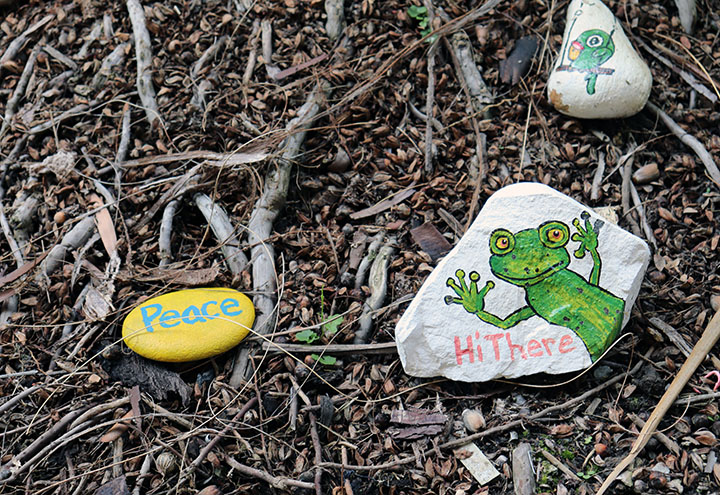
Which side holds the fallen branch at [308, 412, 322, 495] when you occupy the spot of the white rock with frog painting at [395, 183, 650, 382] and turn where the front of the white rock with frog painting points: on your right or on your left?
on your right

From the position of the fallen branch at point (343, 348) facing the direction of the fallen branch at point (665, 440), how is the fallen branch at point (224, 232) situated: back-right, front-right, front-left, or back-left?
back-left

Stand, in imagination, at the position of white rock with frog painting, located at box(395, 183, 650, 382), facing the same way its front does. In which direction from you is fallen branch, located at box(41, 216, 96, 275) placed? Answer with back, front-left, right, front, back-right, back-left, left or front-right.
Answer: right

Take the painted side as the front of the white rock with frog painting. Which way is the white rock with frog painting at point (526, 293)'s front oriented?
toward the camera

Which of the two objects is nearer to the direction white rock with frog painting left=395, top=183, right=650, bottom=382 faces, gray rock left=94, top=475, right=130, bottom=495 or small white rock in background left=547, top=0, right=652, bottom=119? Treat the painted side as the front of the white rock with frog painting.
the gray rock

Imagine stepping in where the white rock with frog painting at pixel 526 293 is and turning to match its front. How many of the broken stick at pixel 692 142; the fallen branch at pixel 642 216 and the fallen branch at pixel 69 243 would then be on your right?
1

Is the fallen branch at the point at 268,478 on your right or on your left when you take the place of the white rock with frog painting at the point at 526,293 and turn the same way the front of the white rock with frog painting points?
on your right

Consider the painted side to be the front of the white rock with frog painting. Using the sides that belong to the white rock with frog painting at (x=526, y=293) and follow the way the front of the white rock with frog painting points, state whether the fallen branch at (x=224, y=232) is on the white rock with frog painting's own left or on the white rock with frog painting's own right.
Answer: on the white rock with frog painting's own right

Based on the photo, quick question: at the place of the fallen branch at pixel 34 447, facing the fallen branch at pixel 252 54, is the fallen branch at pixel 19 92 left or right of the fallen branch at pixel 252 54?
left

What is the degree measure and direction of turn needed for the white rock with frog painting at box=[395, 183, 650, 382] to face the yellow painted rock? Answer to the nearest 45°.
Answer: approximately 90° to its right

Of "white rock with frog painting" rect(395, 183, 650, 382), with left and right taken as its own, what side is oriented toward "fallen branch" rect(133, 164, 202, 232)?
right

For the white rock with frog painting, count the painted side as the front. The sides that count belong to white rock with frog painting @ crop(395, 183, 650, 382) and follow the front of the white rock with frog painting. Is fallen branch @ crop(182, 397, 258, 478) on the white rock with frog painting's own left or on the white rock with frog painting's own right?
on the white rock with frog painting's own right
